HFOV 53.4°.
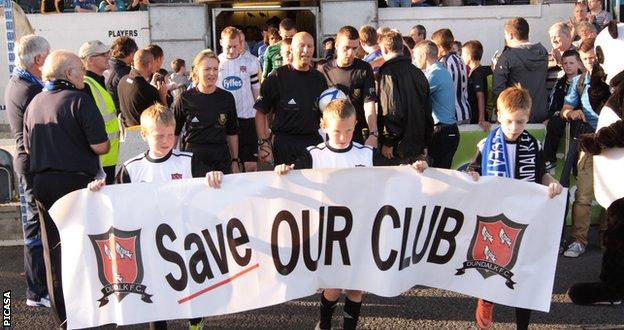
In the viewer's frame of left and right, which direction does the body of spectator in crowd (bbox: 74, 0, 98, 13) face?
facing the viewer

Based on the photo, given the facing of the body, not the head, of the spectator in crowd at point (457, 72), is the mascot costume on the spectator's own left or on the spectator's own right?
on the spectator's own left

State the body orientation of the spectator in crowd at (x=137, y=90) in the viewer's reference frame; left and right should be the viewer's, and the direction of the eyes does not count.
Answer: facing away from the viewer and to the right of the viewer

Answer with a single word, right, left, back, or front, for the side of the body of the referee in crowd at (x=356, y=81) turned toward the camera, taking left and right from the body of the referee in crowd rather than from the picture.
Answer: front

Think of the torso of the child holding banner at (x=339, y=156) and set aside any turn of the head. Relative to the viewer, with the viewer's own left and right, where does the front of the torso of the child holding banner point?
facing the viewer

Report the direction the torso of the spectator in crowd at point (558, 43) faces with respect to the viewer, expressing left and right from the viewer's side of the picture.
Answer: facing the viewer and to the left of the viewer

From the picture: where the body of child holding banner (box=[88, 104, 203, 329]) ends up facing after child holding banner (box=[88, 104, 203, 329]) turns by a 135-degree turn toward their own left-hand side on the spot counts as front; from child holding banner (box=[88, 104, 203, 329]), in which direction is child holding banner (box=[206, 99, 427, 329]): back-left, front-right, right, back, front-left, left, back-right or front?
front-right

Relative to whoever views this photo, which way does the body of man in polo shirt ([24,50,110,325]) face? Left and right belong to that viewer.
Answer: facing away from the viewer and to the right of the viewer

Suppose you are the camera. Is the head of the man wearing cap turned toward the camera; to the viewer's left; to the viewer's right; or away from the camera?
to the viewer's right
